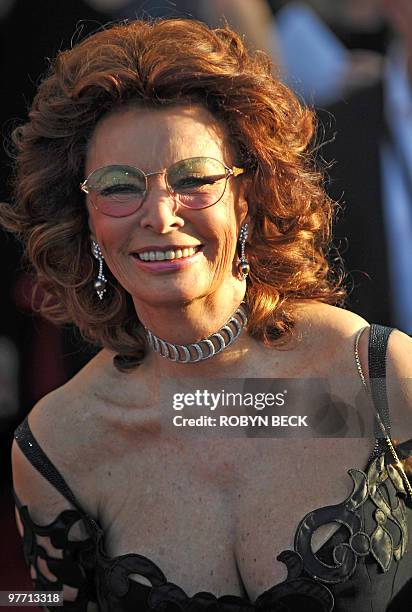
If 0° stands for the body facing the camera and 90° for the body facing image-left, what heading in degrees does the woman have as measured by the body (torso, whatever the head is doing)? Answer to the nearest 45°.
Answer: approximately 0°

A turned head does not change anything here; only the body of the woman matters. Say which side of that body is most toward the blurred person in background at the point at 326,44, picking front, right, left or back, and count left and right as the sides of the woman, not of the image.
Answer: back

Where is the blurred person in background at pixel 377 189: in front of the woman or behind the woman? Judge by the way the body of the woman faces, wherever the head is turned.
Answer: behind
